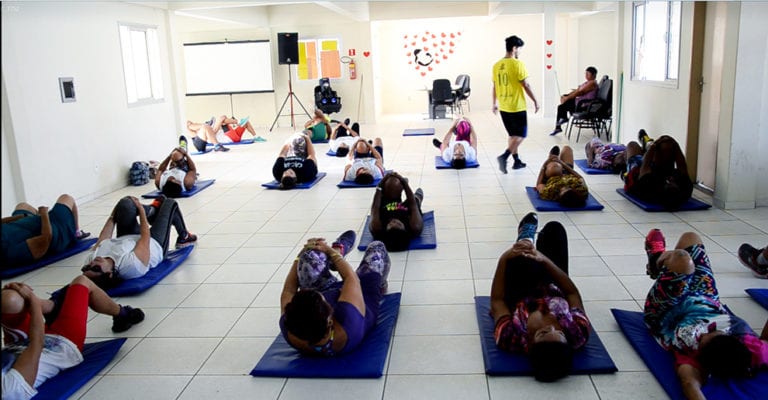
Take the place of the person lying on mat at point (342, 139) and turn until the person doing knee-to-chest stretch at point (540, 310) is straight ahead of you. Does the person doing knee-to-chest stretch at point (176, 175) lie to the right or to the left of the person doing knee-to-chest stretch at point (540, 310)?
right

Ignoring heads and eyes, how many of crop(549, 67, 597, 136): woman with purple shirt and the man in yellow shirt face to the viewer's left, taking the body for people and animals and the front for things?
1

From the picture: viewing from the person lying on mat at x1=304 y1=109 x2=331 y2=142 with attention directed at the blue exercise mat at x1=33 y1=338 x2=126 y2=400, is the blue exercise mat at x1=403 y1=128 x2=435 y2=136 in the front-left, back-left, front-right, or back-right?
back-left

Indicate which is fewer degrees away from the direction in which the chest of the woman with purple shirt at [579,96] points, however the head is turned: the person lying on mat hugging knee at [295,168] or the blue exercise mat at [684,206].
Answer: the person lying on mat hugging knee

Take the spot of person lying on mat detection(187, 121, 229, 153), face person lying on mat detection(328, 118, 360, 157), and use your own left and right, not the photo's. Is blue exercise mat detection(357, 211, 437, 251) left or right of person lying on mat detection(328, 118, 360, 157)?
right

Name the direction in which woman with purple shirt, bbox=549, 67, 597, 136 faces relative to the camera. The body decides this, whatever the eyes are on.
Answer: to the viewer's left

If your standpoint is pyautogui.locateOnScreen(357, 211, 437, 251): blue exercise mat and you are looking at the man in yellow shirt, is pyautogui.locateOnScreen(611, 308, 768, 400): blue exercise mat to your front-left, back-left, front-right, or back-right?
back-right
